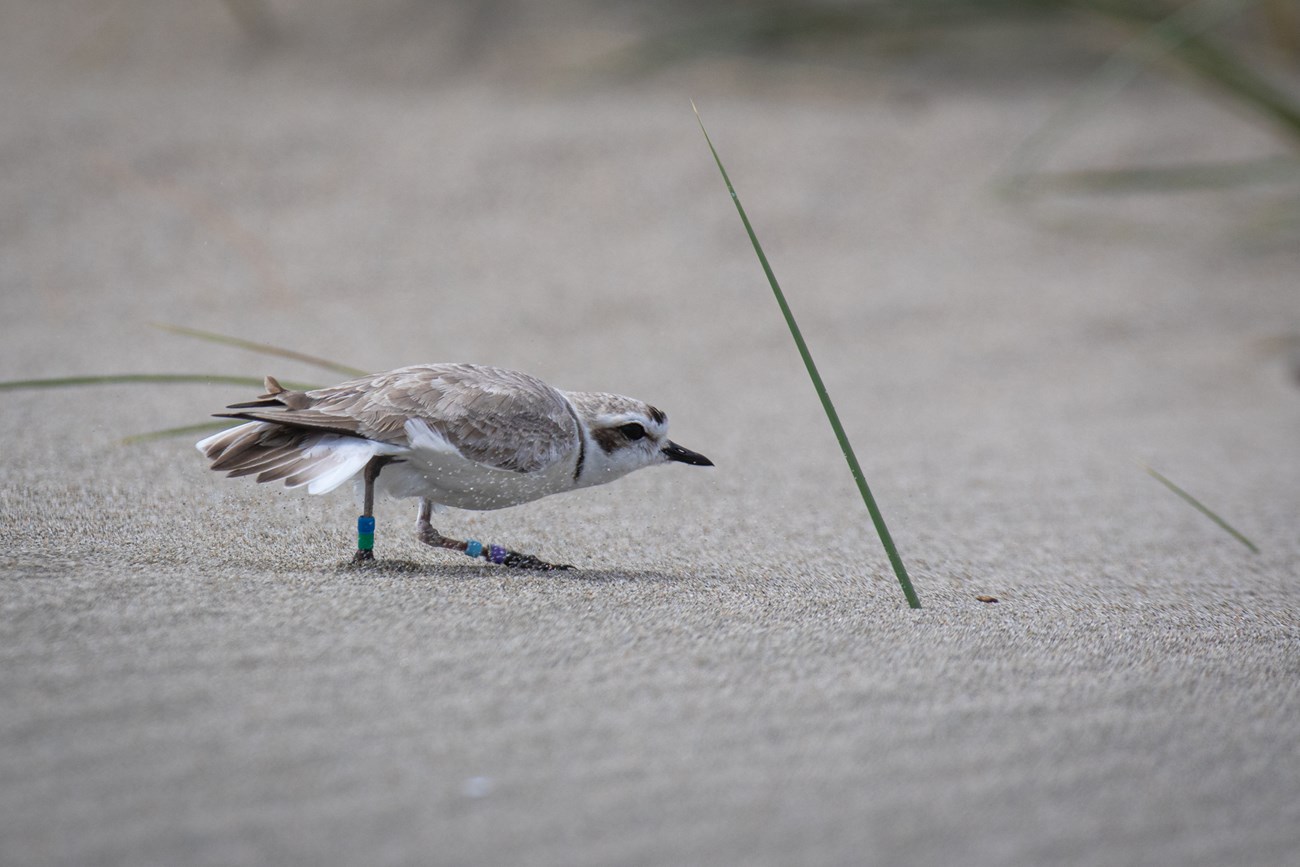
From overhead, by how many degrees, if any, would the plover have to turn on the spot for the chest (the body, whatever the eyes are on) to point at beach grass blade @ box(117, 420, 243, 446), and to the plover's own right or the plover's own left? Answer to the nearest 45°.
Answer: approximately 135° to the plover's own left

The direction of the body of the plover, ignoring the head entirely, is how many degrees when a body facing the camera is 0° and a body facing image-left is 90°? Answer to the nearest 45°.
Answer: approximately 270°
